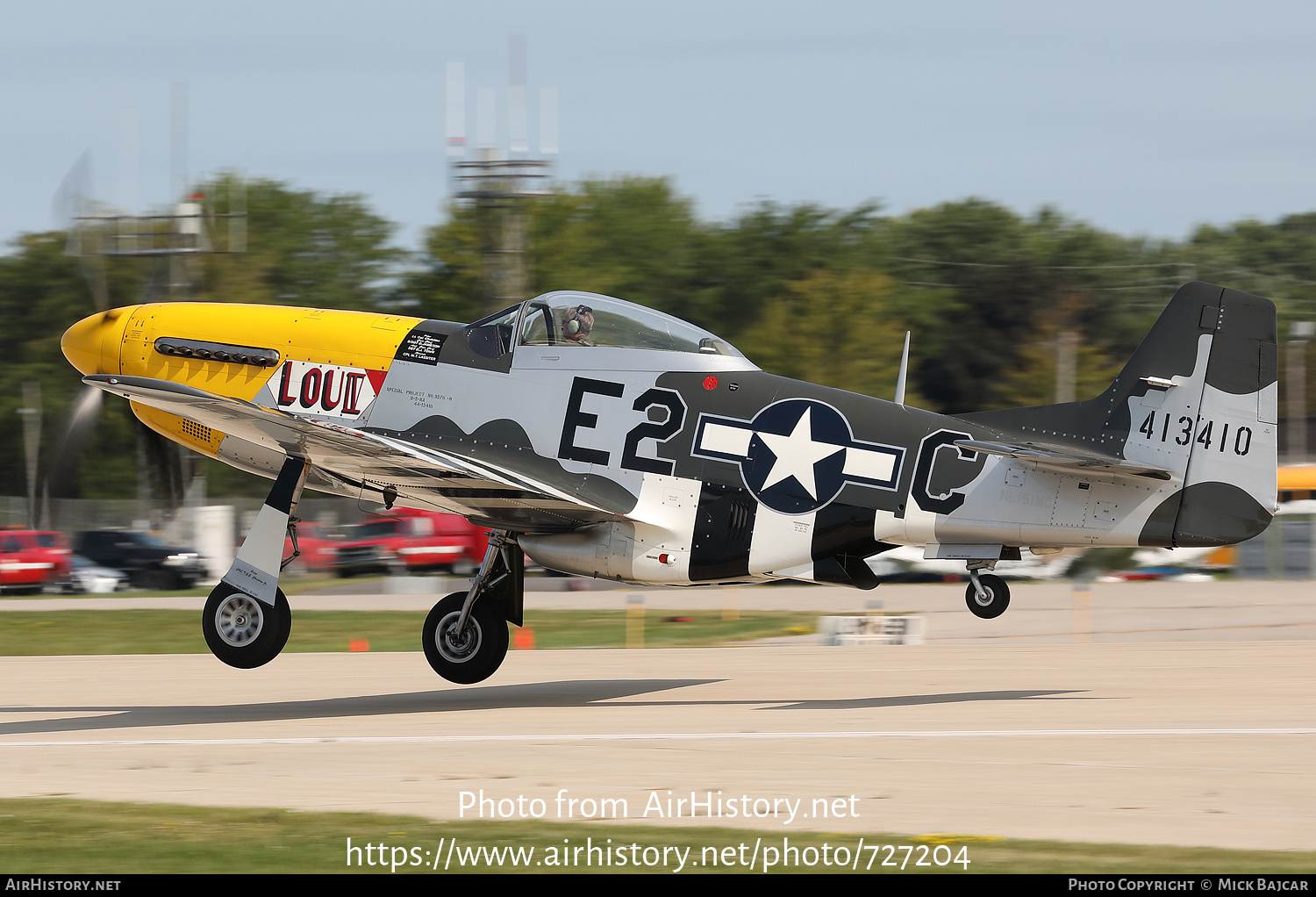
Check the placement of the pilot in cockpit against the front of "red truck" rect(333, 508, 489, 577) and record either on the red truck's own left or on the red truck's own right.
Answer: on the red truck's own left

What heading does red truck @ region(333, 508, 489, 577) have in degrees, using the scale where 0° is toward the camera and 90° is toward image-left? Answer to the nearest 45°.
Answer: approximately 45°

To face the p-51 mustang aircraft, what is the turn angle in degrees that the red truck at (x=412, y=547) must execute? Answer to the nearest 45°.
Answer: approximately 45° to its left

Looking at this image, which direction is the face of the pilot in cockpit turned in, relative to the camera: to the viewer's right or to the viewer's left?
to the viewer's left

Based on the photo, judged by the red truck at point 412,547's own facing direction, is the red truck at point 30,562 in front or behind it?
in front
